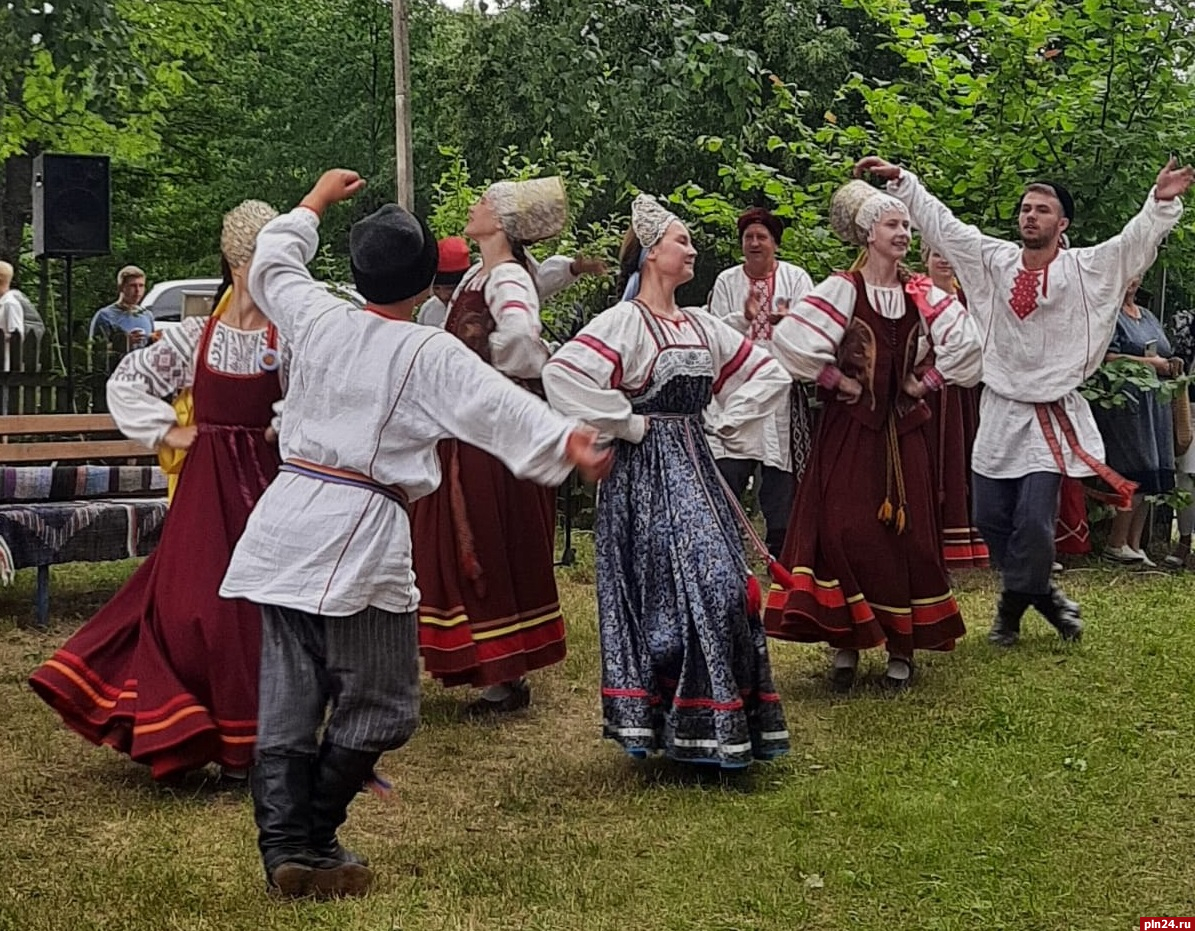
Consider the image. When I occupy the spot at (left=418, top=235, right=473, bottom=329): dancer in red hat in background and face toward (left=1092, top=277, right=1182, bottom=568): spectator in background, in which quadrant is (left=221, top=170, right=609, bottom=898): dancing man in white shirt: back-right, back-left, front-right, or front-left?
back-right

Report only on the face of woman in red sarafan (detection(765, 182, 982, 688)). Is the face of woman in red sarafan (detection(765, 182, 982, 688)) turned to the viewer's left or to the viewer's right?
to the viewer's right

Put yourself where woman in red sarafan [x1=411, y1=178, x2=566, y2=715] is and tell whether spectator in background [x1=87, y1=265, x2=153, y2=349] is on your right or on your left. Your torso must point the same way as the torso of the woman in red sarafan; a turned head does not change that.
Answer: on your right

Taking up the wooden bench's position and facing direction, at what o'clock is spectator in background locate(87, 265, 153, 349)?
The spectator in background is roughly at 6 o'clock from the wooden bench.

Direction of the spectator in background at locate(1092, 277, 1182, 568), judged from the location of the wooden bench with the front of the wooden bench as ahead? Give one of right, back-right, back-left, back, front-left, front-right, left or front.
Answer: left

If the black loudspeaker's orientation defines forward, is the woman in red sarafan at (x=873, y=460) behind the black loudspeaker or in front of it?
in front

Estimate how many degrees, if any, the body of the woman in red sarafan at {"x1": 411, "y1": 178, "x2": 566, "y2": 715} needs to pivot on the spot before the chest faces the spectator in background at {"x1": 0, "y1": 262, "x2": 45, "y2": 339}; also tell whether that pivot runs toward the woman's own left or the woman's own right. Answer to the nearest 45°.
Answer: approximately 45° to the woman's own right

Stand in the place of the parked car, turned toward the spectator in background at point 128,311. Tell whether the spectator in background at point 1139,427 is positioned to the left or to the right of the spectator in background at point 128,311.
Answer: left

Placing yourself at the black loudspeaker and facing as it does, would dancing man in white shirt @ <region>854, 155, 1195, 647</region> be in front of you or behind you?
in front

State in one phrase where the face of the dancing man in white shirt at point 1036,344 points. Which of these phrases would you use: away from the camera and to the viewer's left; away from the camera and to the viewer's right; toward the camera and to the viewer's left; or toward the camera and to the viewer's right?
toward the camera and to the viewer's left

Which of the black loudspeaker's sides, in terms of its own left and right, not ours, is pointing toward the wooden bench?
front

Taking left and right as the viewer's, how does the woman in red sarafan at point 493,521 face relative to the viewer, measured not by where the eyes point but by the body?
facing to the left of the viewer
